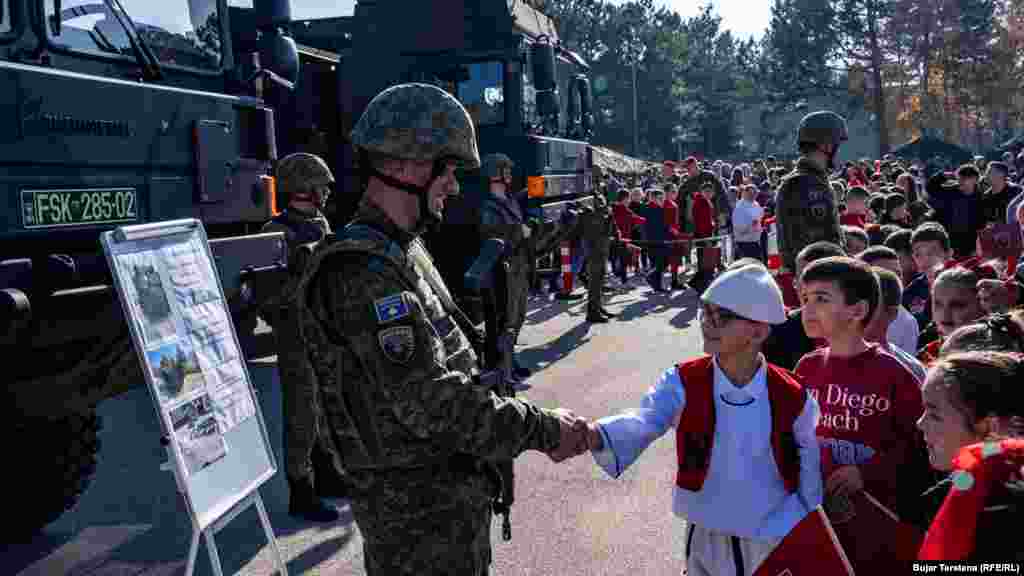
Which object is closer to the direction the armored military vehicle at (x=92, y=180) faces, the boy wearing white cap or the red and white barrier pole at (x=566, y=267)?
the boy wearing white cap

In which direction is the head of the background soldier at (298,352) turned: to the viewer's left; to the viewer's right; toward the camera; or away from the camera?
to the viewer's right

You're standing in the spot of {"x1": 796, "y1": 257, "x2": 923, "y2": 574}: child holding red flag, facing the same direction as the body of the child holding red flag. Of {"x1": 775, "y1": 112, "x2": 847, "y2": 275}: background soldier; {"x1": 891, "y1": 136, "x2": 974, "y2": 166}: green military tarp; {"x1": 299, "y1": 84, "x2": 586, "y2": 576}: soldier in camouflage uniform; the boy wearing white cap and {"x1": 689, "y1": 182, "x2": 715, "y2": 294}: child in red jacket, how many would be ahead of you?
2

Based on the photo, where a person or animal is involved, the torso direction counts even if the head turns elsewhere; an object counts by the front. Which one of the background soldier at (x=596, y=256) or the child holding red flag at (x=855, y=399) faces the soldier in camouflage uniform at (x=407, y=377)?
the child holding red flag

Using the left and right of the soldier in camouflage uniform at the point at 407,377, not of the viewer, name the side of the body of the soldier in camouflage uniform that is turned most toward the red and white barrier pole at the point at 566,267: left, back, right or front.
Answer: left

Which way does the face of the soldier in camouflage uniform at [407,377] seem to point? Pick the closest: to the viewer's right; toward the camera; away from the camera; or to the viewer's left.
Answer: to the viewer's right

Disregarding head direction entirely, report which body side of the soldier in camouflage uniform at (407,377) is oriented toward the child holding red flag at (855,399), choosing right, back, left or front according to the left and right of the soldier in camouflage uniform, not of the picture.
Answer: front

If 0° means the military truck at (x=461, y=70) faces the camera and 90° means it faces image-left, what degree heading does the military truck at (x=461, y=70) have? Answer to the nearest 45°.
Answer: approximately 315°

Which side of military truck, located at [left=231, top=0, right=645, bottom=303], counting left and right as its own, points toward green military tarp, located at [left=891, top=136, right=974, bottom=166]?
left

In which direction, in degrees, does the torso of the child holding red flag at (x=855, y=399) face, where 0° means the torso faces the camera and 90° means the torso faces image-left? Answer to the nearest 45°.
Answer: approximately 45°

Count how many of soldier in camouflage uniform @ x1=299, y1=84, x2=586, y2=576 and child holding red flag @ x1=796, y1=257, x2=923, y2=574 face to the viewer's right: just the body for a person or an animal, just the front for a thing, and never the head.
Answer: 1

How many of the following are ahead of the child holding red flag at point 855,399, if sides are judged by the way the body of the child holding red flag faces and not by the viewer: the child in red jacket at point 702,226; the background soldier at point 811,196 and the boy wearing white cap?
1

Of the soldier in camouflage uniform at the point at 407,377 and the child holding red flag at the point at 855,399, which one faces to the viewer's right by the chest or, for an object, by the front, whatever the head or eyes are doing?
the soldier in camouflage uniform
